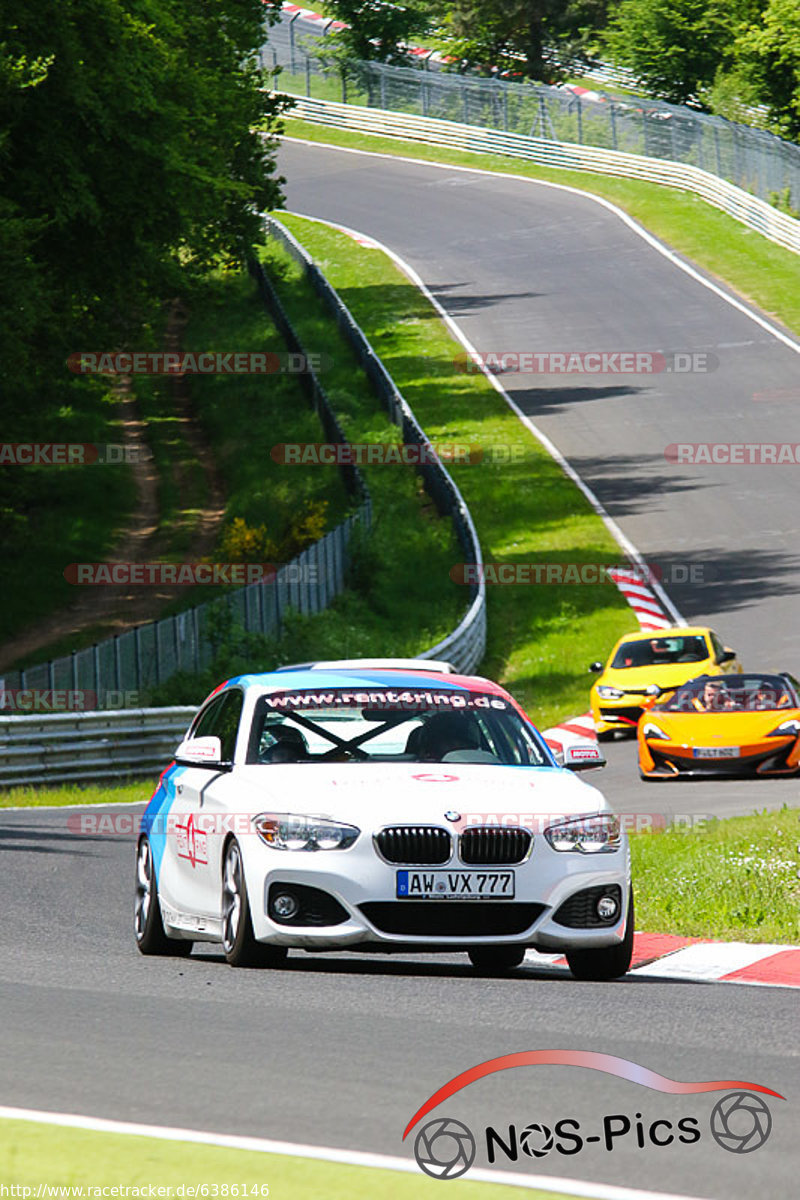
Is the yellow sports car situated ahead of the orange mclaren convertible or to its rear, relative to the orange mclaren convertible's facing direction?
to the rear

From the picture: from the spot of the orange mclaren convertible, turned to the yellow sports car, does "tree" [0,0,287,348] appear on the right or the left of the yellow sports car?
left

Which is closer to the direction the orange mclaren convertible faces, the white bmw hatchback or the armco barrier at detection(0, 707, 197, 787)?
the white bmw hatchback

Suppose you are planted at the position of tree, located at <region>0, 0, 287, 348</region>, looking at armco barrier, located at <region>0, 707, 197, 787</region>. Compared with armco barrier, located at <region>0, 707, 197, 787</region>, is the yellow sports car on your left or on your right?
left

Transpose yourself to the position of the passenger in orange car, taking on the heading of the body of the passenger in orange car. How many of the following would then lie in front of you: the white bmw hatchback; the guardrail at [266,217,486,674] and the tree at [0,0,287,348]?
1

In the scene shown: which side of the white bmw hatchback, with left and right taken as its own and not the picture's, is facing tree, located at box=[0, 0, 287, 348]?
back

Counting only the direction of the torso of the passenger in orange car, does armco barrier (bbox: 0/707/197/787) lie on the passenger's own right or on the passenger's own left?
on the passenger's own right

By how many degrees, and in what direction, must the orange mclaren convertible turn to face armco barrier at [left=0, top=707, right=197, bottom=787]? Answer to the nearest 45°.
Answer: approximately 90° to its right
